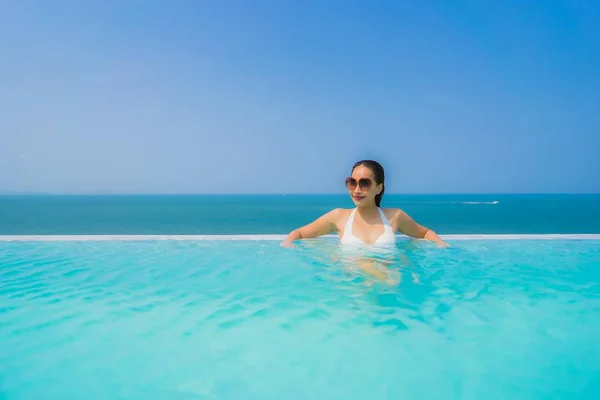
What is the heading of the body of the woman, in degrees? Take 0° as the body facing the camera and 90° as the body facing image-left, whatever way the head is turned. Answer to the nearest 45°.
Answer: approximately 0°
